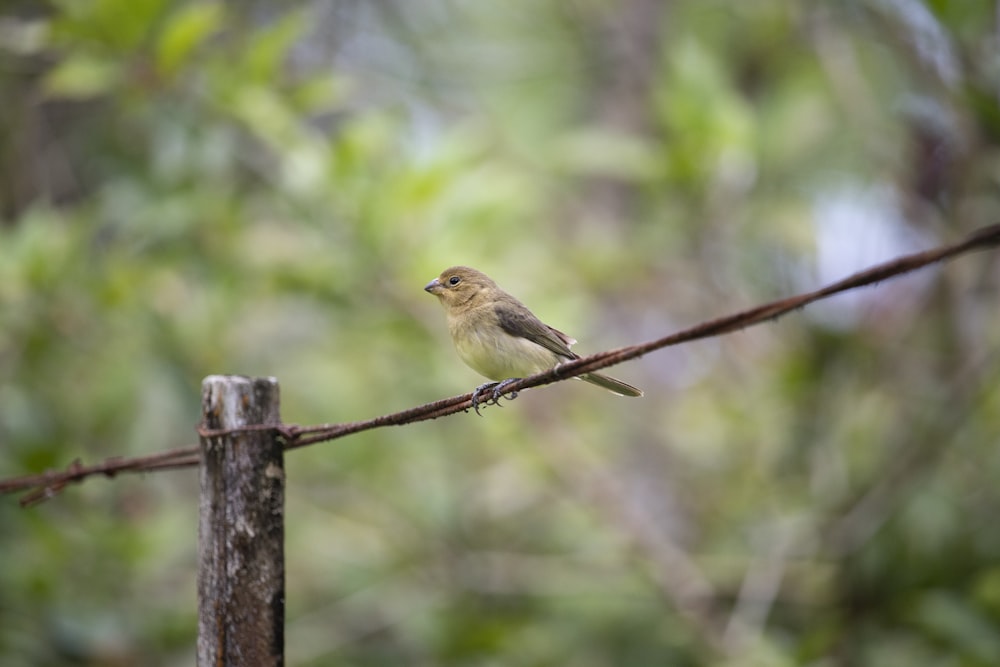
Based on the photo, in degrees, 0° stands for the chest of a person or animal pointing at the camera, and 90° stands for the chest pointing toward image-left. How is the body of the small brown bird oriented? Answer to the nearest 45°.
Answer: approximately 90°

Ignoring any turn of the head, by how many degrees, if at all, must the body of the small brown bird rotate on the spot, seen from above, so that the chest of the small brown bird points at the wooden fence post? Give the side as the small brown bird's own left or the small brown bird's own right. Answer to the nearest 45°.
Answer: approximately 45° to the small brown bird's own left
